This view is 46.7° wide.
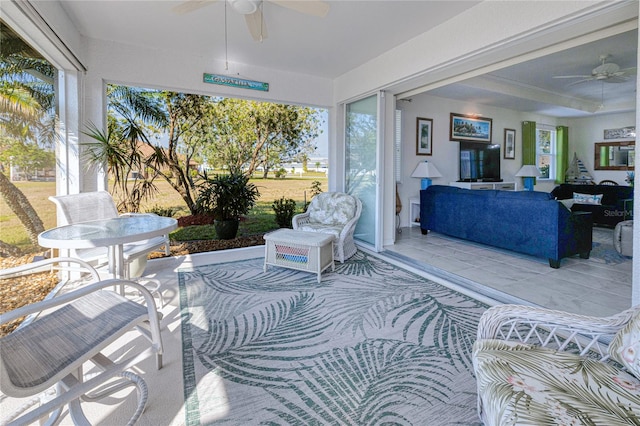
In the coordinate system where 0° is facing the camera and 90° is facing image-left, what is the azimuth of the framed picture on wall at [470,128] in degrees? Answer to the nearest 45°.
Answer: approximately 315°

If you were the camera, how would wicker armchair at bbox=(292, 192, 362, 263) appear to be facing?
facing the viewer and to the left of the viewer

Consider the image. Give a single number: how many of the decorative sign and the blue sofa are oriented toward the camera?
1

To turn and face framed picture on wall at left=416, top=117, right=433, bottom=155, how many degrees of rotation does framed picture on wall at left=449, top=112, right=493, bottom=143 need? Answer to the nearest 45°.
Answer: approximately 90° to its right

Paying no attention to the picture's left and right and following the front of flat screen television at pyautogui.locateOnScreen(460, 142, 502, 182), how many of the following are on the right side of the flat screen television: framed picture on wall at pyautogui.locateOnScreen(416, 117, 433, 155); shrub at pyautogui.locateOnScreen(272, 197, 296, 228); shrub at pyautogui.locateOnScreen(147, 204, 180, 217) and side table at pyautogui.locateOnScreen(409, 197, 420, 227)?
4

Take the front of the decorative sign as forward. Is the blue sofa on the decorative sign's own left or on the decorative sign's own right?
on the decorative sign's own left

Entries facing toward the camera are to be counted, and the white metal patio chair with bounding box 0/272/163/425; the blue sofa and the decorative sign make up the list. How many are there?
1

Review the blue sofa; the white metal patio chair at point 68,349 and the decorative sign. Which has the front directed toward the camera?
the decorative sign

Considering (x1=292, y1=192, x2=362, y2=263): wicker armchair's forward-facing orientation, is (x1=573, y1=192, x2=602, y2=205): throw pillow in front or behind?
behind

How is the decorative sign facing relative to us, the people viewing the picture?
facing the viewer
